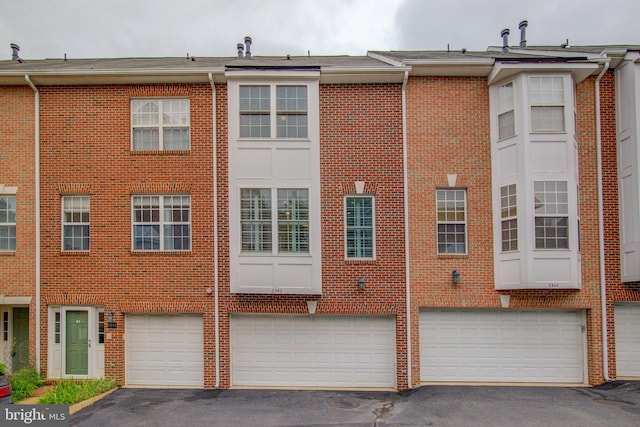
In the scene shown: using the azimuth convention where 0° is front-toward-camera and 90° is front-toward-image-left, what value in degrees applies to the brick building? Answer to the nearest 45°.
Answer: approximately 0°

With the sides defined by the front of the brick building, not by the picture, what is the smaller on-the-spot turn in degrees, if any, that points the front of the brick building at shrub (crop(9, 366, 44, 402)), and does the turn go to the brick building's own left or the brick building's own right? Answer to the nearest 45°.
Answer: approximately 90° to the brick building's own right

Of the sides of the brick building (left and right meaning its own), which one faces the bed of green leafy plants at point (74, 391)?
right
